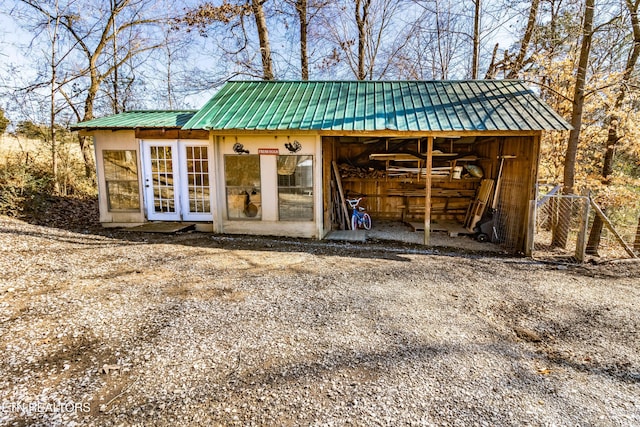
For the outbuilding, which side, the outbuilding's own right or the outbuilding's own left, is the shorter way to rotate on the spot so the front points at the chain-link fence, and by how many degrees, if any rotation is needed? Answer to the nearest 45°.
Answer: approximately 90° to the outbuilding's own left

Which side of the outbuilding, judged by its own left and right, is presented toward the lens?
front

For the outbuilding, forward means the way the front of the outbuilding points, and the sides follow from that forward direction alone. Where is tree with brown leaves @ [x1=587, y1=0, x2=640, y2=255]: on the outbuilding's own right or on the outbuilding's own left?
on the outbuilding's own left
